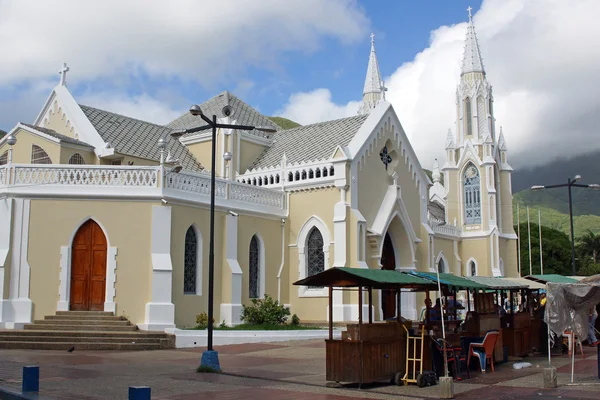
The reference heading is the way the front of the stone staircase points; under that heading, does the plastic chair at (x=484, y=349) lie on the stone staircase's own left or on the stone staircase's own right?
on the stone staircase's own left

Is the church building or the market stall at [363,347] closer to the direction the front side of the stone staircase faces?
the market stall

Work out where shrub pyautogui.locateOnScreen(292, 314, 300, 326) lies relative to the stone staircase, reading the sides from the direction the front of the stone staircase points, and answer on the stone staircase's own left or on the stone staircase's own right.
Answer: on the stone staircase's own left

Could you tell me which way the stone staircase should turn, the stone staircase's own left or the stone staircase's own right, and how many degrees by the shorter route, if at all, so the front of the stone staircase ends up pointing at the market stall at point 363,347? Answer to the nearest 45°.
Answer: approximately 45° to the stone staircase's own left

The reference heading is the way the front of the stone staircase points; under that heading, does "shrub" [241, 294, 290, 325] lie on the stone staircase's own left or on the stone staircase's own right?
on the stone staircase's own left

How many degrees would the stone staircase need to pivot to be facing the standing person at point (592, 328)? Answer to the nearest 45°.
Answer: approximately 90° to its left

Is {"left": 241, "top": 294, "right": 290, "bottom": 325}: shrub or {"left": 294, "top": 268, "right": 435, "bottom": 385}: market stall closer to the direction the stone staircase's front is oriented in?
the market stall

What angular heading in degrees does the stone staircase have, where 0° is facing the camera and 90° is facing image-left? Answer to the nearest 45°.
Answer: approximately 0°
